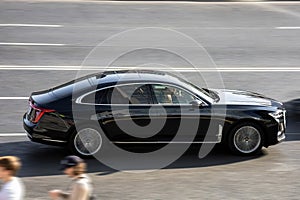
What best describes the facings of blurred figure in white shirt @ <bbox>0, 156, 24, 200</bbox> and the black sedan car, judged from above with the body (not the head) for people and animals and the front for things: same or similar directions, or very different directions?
very different directions

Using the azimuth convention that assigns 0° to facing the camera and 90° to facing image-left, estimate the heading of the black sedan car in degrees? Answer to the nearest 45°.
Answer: approximately 270°

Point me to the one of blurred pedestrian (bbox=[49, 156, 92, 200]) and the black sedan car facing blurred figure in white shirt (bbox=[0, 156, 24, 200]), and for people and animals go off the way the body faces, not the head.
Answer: the blurred pedestrian

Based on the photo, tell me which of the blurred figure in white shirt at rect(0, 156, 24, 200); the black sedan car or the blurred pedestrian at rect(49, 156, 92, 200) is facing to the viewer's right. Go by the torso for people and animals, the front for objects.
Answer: the black sedan car

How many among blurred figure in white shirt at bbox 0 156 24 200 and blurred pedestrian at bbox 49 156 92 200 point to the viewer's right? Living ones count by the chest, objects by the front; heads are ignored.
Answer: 0

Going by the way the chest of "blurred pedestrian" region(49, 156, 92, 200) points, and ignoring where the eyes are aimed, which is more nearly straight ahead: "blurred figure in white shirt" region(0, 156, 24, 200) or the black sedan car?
the blurred figure in white shirt

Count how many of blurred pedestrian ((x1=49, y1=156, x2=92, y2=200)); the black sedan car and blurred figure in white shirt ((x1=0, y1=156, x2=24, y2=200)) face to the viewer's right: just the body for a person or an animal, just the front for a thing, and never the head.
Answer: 1
